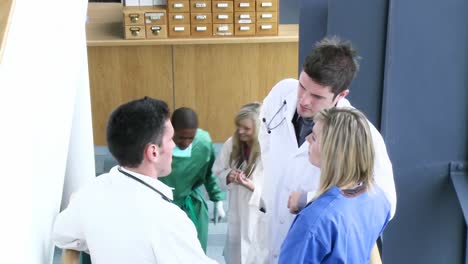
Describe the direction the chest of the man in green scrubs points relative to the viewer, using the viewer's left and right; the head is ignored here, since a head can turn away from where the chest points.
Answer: facing the viewer and to the left of the viewer

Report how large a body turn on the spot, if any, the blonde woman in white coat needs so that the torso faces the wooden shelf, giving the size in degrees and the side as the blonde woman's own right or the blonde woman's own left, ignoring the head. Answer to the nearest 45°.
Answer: approximately 135° to the blonde woman's own right

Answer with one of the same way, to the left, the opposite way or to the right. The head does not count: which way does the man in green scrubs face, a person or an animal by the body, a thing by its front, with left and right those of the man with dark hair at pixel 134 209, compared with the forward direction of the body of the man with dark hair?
the opposite way

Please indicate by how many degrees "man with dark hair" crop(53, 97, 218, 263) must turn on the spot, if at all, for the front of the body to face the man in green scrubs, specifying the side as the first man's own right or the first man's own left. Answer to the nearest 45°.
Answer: approximately 45° to the first man's own left

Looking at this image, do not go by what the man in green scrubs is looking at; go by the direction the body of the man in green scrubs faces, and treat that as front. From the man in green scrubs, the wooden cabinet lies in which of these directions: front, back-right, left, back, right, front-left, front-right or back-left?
back-right

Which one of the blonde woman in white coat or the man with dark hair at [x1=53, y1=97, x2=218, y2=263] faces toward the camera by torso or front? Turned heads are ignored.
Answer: the blonde woman in white coat

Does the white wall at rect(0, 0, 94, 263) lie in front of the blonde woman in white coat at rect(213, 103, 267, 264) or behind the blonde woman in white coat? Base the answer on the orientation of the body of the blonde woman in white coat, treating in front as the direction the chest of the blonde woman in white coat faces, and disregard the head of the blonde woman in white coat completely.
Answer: in front

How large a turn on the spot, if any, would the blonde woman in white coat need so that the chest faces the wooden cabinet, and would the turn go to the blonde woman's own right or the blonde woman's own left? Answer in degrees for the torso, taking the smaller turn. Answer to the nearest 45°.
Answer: approximately 180°

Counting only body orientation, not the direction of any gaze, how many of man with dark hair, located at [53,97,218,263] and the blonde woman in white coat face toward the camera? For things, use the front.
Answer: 1

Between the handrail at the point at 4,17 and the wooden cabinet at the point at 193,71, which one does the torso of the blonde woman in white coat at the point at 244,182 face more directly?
the handrail

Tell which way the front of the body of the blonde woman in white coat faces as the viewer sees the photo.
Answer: toward the camera

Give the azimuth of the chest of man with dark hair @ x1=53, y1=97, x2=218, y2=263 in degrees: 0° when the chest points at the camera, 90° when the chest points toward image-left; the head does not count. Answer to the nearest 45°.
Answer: approximately 225°

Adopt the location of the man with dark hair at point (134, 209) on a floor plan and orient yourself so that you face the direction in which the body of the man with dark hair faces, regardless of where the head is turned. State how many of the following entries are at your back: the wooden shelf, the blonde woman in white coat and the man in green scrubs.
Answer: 0

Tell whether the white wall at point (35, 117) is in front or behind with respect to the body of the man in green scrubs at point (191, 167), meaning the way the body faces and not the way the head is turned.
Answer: in front
